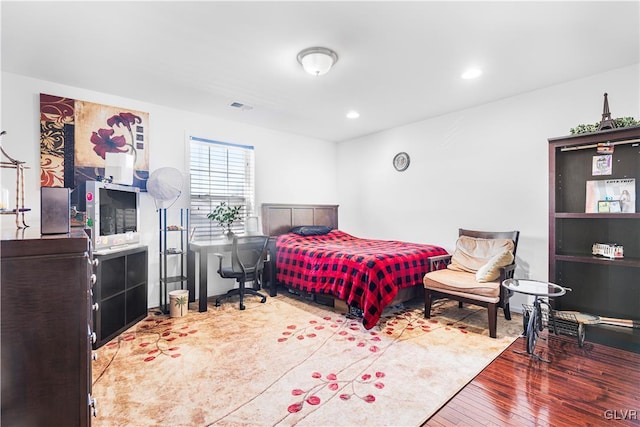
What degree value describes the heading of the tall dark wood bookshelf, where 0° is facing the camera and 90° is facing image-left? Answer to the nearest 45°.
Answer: approximately 45°

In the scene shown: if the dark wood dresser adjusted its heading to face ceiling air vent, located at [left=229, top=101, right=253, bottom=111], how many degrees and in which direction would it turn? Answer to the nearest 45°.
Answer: approximately 45° to its left

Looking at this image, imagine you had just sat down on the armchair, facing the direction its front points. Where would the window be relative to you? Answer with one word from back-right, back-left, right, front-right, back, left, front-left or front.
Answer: front-right

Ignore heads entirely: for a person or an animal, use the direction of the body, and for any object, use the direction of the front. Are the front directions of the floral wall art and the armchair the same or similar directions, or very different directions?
very different directions

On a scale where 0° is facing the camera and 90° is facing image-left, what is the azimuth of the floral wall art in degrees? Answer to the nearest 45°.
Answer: approximately 315°

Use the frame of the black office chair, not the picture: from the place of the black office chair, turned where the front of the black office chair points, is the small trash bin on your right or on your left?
on your left

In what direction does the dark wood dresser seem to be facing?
to the viewer's right

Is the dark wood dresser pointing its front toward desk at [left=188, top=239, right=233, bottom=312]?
no

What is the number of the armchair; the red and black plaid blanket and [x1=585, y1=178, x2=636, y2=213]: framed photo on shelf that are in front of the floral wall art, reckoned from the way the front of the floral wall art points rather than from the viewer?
3

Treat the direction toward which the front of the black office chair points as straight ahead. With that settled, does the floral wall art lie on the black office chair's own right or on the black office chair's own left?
on the black office chair's own left

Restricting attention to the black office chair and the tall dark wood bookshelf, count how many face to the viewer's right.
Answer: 0

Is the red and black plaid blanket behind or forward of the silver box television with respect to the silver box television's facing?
forward

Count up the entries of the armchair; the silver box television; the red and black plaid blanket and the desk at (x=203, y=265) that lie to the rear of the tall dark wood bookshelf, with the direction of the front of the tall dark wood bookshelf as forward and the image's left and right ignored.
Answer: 0

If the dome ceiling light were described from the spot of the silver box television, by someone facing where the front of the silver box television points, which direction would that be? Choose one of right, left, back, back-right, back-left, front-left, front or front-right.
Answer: front

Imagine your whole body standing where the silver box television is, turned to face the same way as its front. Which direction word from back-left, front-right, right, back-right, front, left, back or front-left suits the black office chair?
front-left

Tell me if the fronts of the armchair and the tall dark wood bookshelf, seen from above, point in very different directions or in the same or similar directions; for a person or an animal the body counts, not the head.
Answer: same or similar directions

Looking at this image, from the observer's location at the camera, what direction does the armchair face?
facing the viewer and to the left of the viewer

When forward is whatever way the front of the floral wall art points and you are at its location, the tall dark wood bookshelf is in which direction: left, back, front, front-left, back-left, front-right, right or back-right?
front

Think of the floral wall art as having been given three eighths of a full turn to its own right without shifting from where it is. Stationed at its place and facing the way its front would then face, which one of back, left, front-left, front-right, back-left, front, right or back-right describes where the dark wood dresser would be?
left
